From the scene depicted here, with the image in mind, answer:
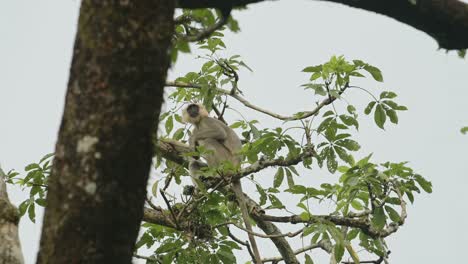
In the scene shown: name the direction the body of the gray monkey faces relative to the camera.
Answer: to the viewer's left

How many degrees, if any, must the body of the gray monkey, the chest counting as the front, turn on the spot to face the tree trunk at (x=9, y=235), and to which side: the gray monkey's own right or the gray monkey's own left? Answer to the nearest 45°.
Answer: approximately 90° to the gray monkey's own left

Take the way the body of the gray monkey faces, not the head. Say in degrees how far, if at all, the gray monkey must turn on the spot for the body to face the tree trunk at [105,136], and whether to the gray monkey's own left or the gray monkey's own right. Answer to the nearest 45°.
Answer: approximately 90° to the gray monkey's own left
